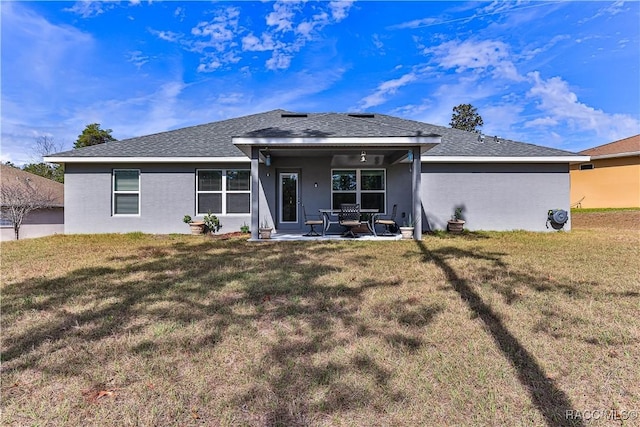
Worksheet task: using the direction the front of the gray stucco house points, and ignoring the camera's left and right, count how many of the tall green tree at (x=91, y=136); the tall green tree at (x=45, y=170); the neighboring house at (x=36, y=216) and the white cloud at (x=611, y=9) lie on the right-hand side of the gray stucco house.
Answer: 1

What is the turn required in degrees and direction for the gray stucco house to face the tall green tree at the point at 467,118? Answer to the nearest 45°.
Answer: approximately 45° to its right

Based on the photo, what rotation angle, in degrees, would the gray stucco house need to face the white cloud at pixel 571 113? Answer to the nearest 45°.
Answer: approximately 45° to its right

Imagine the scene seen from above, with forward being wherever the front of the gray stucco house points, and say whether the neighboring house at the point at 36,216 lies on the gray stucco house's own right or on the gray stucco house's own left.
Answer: on the gray stucco house's own left

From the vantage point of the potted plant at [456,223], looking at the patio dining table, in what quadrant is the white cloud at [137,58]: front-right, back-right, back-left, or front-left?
front-right

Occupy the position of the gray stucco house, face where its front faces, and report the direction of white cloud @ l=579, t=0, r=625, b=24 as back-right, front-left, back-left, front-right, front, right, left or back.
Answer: right
